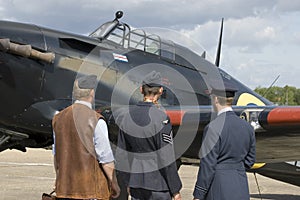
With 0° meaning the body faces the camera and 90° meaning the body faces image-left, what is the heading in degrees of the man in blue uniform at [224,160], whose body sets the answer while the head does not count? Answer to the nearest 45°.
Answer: approximately 135°

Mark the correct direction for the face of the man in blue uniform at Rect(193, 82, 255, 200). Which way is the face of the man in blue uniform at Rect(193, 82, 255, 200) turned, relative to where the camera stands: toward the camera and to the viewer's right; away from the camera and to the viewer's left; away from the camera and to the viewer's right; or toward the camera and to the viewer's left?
away from the camera and to the viewer's left

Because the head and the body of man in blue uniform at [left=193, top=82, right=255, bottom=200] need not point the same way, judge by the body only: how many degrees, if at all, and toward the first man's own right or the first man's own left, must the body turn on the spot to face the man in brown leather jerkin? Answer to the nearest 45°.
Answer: approximately 90° to the first man's own left

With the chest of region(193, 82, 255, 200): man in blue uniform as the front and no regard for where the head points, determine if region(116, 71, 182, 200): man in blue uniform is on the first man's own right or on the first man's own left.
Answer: on the first man's own left

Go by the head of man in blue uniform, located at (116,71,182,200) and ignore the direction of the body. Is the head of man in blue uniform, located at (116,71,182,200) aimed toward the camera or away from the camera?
away from the camera
